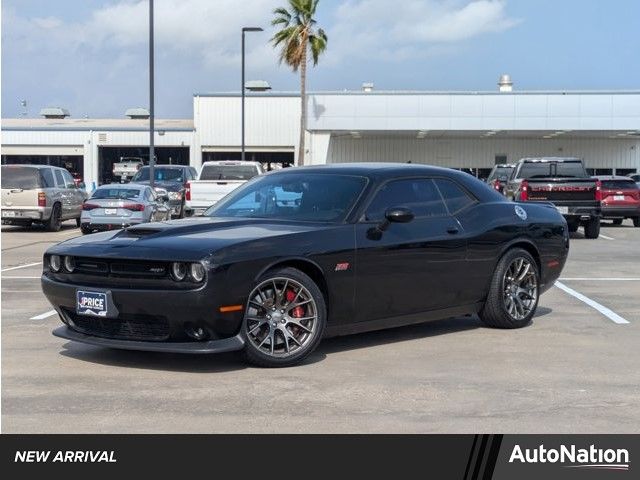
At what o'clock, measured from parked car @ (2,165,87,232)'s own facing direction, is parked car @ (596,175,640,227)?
parked car @ (596,175,640,227) is roughly at 2 o'clock from parked car @ (2,165,87,232).

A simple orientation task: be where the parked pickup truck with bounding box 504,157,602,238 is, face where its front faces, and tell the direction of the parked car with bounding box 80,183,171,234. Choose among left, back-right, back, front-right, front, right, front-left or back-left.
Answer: left

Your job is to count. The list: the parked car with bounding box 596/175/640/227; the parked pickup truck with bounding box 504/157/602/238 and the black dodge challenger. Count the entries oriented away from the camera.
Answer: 2

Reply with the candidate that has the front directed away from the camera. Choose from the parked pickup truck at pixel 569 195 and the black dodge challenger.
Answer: the parked pickup truck

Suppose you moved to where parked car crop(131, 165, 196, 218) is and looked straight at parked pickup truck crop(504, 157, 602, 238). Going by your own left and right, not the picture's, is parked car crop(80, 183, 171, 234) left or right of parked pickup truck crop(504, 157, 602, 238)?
right

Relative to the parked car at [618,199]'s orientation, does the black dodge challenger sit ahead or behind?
behind

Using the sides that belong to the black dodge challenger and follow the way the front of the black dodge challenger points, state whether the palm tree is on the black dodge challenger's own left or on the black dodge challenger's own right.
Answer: on the black dodge challenger's own right

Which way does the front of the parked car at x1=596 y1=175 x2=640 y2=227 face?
away from the camera

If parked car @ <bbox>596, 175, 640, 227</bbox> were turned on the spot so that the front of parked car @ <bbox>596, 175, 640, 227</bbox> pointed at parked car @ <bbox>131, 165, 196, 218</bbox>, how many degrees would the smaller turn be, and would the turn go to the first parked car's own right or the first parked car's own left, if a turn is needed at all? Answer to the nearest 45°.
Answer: approximately 90° to the first parked car's own left

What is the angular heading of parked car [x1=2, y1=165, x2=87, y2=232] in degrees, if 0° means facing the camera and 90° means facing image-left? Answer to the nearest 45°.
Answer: approximately 225°

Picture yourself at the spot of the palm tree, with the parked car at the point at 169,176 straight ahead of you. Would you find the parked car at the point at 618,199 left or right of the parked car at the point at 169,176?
left

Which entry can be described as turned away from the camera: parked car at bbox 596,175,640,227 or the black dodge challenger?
the parked car

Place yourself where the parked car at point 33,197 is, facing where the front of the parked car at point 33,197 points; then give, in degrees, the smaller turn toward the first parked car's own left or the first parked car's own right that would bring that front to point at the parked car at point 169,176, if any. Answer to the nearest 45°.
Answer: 0° — it already faces it

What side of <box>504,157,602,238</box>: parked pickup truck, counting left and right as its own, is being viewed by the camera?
back

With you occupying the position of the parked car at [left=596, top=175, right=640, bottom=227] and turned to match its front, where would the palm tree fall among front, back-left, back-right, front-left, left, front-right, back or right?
front-left
